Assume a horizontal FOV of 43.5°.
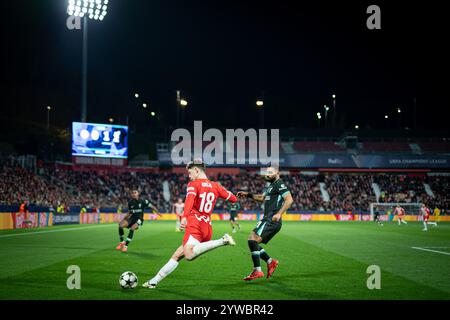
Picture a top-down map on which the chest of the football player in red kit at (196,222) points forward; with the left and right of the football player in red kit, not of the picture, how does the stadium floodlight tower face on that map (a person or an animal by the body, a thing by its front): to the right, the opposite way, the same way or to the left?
the opposite way

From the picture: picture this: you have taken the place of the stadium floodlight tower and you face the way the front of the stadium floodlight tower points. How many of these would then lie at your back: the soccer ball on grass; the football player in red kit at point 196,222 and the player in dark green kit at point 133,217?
0

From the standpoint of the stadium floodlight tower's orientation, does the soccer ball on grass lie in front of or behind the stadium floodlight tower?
in front

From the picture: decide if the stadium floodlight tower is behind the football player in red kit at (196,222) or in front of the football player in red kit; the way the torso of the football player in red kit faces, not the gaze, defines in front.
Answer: in front

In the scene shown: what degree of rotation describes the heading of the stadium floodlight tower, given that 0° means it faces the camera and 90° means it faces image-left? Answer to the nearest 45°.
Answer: approximately 315°

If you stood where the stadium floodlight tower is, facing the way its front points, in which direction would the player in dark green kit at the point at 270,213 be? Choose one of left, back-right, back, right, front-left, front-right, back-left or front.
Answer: front-right

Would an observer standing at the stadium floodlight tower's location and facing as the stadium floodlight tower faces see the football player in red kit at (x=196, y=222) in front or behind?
in front

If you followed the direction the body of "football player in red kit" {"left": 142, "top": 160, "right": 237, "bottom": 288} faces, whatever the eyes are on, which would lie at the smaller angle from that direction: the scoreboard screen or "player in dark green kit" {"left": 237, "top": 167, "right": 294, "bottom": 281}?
the scoreboard screen

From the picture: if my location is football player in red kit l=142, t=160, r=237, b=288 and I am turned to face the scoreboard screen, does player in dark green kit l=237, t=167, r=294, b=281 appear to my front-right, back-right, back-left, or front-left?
front-right

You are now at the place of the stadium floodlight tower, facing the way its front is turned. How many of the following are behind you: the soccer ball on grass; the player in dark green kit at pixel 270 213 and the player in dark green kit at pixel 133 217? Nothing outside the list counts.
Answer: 0

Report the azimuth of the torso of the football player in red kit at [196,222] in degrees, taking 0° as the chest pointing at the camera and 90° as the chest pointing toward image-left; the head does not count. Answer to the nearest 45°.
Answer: approximately 135°
